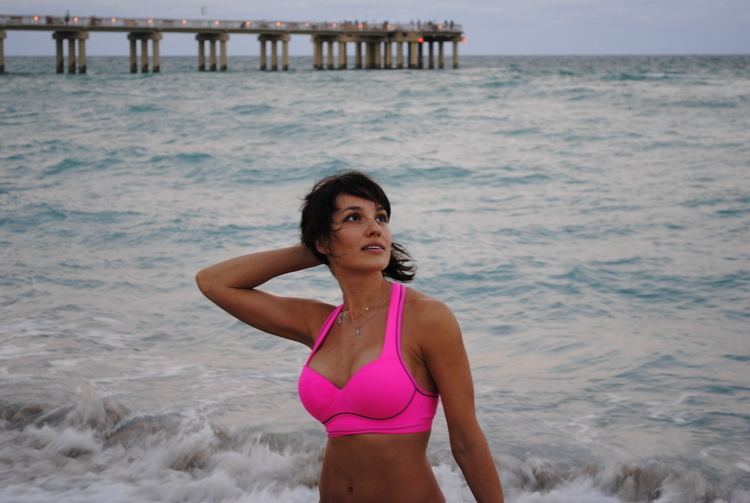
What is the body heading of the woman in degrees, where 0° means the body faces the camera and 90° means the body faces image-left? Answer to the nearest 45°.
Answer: approximately 45°
